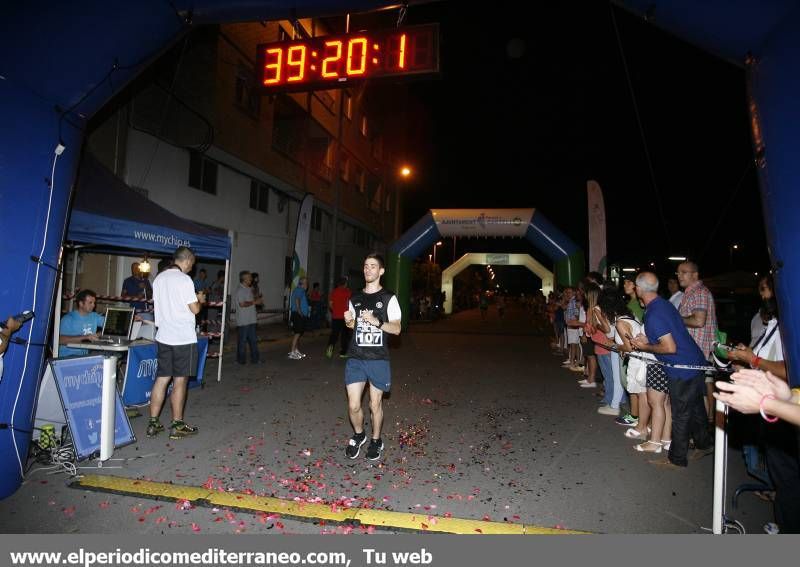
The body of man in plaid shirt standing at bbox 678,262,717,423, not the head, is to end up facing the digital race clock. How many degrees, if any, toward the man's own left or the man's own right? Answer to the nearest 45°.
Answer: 0° — they already face it

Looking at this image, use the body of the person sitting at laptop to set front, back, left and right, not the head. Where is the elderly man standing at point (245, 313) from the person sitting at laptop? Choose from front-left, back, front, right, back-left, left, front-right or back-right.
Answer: left

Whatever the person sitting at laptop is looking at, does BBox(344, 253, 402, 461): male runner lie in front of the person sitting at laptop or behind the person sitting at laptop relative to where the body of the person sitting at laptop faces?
in front

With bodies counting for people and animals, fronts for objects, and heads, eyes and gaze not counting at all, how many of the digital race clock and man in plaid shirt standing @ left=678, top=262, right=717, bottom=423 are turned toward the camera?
1

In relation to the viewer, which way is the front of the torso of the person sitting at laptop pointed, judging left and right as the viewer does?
facing the viewer and to the right of the viewer

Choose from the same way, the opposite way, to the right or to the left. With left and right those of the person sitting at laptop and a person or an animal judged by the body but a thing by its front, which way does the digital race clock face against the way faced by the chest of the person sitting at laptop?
to the right

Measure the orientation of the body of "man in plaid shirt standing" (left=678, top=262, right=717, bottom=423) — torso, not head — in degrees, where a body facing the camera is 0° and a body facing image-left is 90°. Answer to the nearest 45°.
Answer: approximately 90°

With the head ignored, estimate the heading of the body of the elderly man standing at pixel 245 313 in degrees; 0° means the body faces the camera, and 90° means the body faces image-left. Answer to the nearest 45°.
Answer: approximately 315°

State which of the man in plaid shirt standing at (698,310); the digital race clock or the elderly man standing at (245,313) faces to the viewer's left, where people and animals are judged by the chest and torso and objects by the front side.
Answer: the man in plaid shirt standing at (698,310)

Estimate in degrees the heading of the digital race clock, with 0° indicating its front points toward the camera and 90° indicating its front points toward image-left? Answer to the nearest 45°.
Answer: approximately 0°
